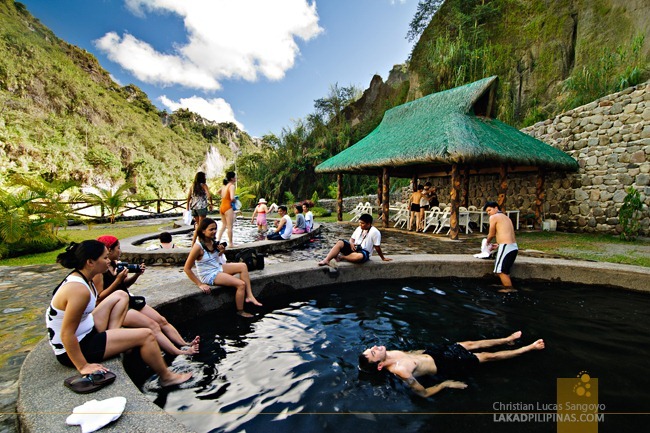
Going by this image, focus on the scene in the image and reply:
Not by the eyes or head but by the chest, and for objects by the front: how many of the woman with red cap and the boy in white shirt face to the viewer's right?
1

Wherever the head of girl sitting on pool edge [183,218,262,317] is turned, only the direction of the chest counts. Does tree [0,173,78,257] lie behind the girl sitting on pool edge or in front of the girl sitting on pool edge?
behind

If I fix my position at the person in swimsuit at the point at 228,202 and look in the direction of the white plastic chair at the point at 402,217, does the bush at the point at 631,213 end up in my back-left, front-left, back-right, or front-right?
front-right

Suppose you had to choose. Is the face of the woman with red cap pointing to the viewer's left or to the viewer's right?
to the viewer's right

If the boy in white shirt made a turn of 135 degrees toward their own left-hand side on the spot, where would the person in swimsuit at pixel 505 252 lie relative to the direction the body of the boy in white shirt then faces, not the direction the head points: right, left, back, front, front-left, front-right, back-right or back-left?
front

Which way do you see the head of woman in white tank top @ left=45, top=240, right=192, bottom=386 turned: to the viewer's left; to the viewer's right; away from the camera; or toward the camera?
to the viewer's right

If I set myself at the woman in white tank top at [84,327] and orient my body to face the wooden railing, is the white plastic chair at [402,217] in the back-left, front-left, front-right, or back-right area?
front-right

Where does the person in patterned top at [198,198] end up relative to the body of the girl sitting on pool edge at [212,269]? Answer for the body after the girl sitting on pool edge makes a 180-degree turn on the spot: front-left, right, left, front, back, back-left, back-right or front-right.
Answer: front-right

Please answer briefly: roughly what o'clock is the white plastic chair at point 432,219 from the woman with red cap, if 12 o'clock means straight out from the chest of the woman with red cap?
The white plastic chair is roughly at 11 o'clock from the woman with red cap.

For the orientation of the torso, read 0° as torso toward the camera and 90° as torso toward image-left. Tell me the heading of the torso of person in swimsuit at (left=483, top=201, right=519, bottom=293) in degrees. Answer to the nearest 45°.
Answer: approximately 135°

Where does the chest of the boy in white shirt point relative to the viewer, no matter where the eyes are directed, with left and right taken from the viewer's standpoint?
facing the viewer and to the left of the viewer

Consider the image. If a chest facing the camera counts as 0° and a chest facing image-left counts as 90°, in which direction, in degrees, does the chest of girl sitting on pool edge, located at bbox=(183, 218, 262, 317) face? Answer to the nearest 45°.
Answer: approximately 315°

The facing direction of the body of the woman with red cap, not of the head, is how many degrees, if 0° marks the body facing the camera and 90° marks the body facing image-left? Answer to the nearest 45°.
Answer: approximately 270°

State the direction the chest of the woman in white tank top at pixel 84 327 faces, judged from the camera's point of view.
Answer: to the viewer's right

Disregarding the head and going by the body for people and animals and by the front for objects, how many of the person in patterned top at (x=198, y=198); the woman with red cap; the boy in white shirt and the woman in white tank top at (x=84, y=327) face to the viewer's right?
2
